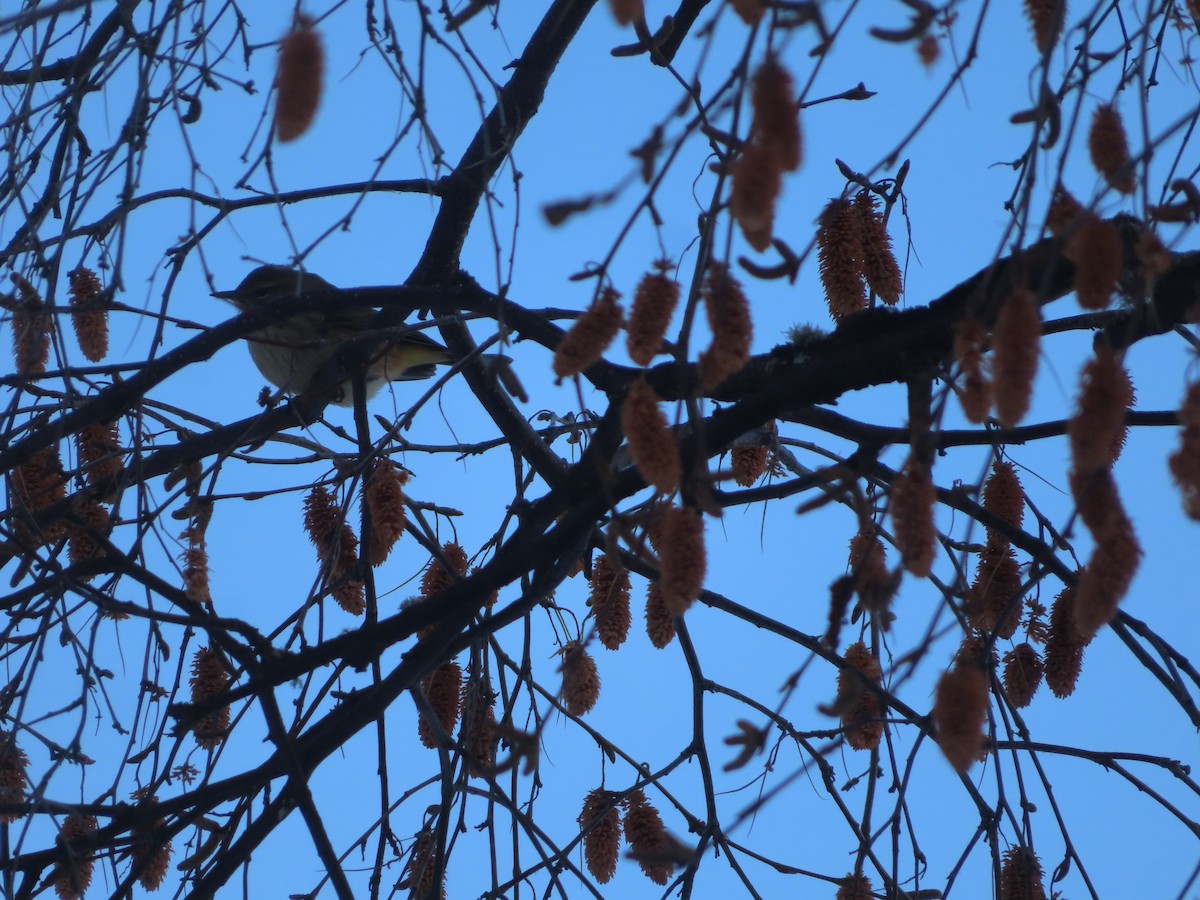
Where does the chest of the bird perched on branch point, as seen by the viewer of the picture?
to the viewer's left
